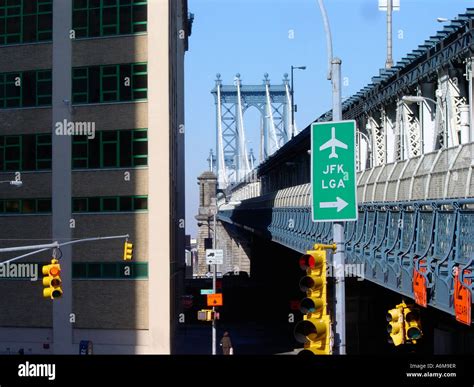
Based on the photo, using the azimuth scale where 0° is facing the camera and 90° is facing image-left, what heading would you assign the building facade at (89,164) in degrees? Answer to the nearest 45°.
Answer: approximately 0°

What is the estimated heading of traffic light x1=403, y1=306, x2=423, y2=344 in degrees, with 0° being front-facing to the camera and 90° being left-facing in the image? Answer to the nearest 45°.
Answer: approximately 315°

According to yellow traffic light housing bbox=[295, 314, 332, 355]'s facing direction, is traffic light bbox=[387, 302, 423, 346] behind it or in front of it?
behind

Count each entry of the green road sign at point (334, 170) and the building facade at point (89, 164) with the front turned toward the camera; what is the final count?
2

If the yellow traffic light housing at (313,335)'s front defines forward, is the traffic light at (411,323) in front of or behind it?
behind
